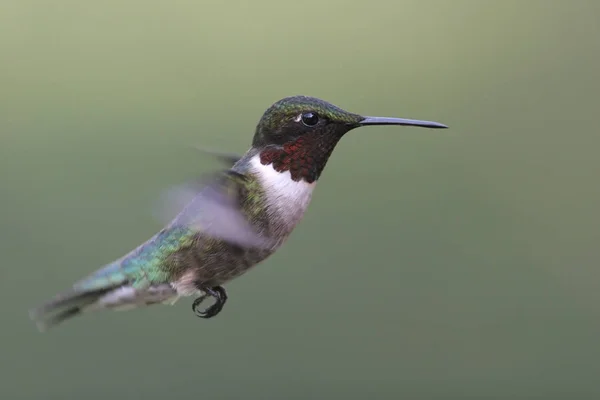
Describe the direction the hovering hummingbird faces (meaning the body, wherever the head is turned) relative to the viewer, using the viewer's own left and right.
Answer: facing to the right of the viewer
